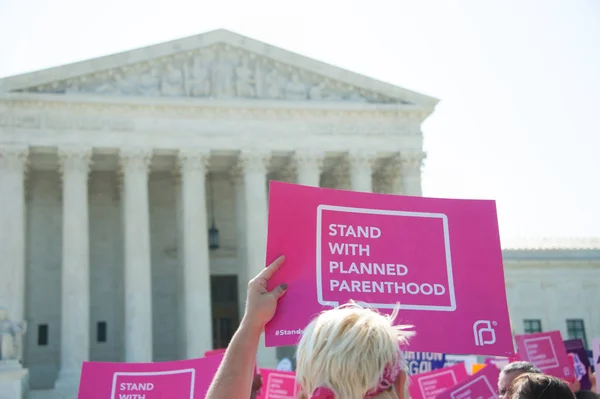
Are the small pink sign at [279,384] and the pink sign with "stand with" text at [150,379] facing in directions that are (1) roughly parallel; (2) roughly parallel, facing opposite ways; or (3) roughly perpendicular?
roughly parallel

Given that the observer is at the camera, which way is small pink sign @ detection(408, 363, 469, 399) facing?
facing the viewer

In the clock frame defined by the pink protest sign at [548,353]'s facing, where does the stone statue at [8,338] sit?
The stone statue is roughly at 4 o'clock from the pink protest sign.

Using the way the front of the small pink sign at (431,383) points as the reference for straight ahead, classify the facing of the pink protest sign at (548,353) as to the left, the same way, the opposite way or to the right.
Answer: the same way

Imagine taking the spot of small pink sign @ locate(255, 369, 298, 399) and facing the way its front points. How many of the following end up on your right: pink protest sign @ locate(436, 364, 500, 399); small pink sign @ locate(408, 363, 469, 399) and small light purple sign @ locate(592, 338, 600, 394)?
0

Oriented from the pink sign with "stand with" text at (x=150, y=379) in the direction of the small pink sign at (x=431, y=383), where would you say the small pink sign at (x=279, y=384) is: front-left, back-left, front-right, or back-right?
front-left

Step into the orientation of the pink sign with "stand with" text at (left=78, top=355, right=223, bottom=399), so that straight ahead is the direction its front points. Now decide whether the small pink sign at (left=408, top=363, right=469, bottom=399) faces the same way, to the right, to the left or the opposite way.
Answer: the same way

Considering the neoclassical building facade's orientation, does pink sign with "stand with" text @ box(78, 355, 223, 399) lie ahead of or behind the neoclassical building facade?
ahead

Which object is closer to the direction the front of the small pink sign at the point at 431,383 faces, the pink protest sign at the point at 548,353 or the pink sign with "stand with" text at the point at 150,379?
the pink sign with "stand with" text

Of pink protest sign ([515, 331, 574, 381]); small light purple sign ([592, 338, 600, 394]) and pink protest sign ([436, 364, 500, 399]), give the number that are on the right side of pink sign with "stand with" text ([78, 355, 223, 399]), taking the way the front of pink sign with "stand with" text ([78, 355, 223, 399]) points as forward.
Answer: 0

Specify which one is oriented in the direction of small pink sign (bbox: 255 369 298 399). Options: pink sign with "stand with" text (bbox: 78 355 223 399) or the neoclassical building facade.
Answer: the neoclassical building facade

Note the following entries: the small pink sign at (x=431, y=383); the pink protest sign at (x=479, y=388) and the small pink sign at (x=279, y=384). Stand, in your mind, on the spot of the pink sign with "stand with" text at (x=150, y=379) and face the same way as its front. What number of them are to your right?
0

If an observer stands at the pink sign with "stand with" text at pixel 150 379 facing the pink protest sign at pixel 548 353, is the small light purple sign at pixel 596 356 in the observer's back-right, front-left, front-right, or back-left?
front-right

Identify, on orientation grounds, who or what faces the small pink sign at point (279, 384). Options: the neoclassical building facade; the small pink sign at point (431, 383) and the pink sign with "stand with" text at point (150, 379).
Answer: the neoclassical building facade

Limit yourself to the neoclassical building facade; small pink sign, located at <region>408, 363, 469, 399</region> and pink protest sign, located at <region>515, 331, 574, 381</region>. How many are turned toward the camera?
3

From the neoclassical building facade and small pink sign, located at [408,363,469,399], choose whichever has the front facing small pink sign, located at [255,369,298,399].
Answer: the neoclassical building facade

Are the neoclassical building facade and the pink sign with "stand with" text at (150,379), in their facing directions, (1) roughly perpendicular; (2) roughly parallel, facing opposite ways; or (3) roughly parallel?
roughly parallel

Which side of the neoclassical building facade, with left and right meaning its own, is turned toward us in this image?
front

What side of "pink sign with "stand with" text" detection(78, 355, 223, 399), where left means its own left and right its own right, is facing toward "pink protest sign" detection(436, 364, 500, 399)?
left

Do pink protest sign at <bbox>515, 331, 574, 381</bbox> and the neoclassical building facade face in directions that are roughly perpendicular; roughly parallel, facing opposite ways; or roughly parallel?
roughly parallel
